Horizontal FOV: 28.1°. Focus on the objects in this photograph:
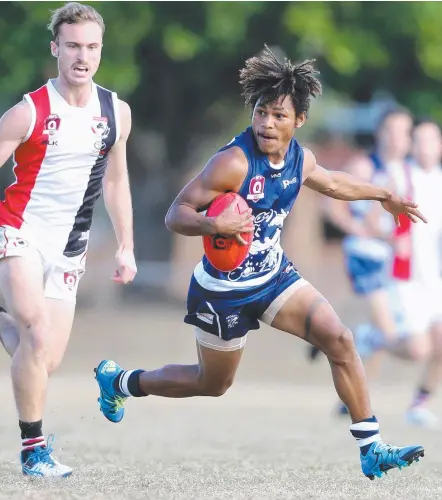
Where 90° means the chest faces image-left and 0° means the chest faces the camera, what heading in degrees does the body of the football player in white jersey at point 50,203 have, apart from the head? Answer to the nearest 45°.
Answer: approximately 315°

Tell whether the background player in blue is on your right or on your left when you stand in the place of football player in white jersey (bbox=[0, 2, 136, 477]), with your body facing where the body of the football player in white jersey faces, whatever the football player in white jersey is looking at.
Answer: on your left
